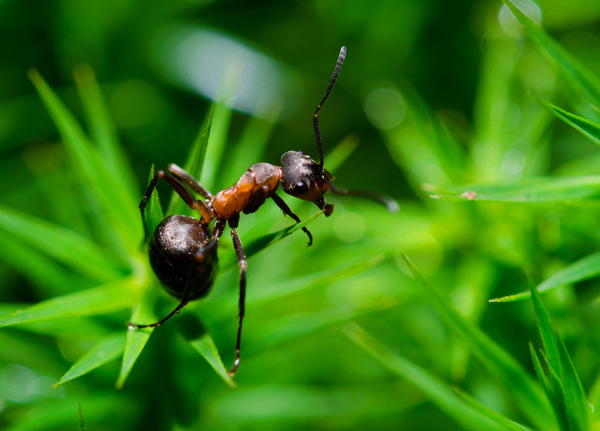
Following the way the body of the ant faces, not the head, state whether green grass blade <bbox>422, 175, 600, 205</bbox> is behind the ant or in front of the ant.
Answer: in front

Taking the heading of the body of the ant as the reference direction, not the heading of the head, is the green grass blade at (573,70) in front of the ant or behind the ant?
in front

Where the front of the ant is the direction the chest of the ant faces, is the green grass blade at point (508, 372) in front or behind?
in front

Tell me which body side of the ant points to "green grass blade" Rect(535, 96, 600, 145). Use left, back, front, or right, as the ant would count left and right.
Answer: front

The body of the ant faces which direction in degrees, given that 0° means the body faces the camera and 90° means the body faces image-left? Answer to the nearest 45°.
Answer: approximately 270°
